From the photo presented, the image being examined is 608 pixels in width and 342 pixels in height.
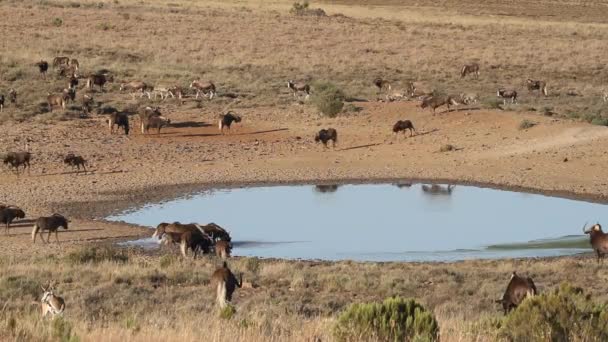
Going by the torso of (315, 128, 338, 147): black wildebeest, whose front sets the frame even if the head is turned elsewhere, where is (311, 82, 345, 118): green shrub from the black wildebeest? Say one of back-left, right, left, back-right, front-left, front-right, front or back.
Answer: right

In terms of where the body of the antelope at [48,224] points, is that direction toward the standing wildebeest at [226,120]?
no

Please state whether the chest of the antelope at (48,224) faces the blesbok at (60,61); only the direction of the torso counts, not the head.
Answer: no

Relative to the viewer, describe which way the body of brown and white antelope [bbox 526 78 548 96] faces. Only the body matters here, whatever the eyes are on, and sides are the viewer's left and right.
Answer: facing to the left of the viewer

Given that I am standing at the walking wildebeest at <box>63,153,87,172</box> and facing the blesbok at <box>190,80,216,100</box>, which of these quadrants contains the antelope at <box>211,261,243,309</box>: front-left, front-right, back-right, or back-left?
back-right

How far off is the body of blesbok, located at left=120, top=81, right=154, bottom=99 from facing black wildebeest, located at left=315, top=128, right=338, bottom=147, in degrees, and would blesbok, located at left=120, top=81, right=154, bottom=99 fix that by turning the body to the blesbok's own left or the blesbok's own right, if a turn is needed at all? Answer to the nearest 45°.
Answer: approximately 135° to the blesbok's own left

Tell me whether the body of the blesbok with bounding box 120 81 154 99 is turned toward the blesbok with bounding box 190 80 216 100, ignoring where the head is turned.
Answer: no

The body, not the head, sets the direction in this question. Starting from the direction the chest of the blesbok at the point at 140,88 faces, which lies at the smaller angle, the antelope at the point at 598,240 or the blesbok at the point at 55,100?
the blesbok

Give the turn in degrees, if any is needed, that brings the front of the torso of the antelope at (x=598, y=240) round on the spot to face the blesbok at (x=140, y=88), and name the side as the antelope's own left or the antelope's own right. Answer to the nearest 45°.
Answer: approximately 90° to the antelope's own right

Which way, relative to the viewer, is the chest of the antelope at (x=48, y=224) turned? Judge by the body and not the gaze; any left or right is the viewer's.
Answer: facing to the right of the viewer

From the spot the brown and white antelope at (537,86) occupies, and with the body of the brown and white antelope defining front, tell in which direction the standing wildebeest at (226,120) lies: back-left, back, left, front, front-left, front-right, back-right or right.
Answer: front-left

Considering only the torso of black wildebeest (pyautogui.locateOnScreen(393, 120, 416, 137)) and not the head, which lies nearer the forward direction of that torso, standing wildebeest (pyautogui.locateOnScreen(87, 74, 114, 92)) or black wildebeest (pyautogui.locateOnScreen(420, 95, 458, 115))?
the standing wildebeest
